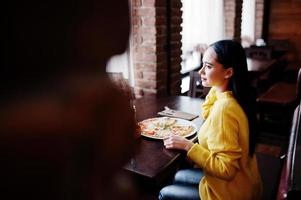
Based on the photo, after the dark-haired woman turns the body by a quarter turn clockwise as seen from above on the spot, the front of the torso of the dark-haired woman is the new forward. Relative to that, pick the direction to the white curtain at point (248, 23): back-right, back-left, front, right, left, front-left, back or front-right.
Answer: front

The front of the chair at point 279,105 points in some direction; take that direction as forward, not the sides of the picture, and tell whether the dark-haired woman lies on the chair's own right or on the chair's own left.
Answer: on the chair's own left

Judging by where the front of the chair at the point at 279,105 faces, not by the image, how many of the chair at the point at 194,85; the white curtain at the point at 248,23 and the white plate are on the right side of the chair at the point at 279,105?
1

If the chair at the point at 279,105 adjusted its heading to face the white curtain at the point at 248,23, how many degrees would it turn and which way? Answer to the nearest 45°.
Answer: approximately 90° to its right

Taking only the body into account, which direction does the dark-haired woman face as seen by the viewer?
to the viewer's left

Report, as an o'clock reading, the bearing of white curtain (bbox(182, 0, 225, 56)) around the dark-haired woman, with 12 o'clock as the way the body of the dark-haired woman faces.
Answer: The white curtain is roughly at 3 o'clock from the dark-haired woman.

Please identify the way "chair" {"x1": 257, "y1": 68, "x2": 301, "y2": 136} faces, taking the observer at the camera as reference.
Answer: facing to the left of the viewer

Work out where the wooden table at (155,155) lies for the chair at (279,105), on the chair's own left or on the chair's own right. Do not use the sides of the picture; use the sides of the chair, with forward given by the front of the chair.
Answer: on the chair's own left

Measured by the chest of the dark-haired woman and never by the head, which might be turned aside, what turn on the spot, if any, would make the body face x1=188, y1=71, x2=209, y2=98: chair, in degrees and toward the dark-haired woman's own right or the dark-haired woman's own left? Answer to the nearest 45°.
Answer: approximately 90° to the dark-haired woman's own right

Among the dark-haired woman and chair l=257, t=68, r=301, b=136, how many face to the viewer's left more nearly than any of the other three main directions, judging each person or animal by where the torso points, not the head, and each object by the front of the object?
2

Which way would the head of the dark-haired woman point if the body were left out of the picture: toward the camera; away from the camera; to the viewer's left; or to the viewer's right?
to the viewer's left
